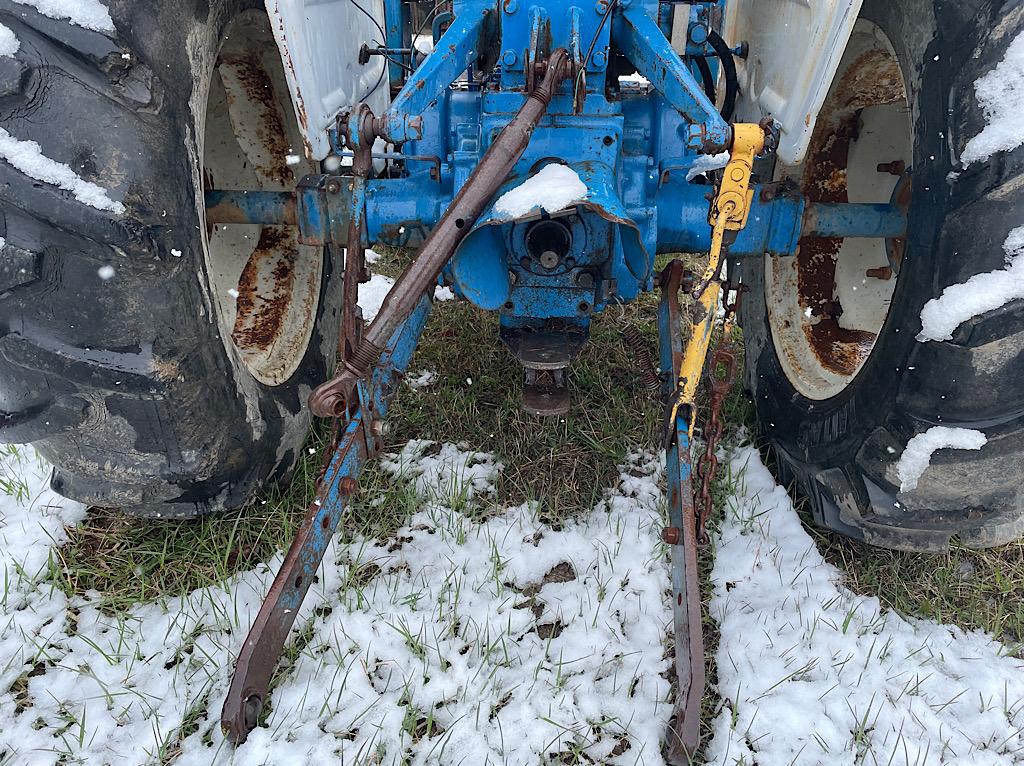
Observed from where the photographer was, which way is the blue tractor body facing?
facing away from the viewer
